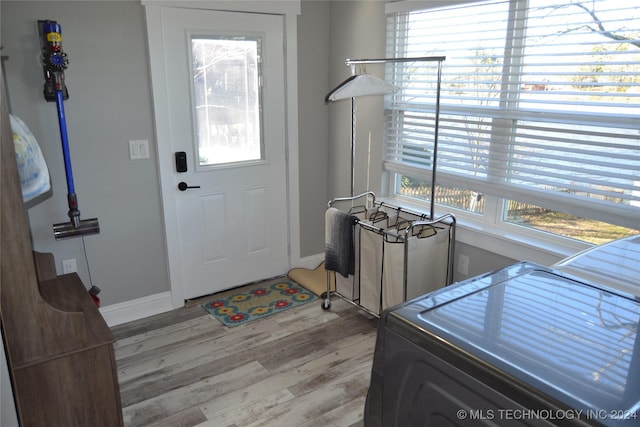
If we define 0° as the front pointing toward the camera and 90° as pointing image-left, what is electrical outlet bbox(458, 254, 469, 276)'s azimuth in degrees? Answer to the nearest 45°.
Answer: approximately 45°

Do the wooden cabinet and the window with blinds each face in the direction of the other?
yes

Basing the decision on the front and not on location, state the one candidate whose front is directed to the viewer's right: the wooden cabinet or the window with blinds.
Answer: the wooden cabinet

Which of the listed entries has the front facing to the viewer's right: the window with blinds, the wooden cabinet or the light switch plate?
the wooden cabinet

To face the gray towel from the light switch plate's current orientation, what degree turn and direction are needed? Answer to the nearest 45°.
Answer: approximately 45° to its left
